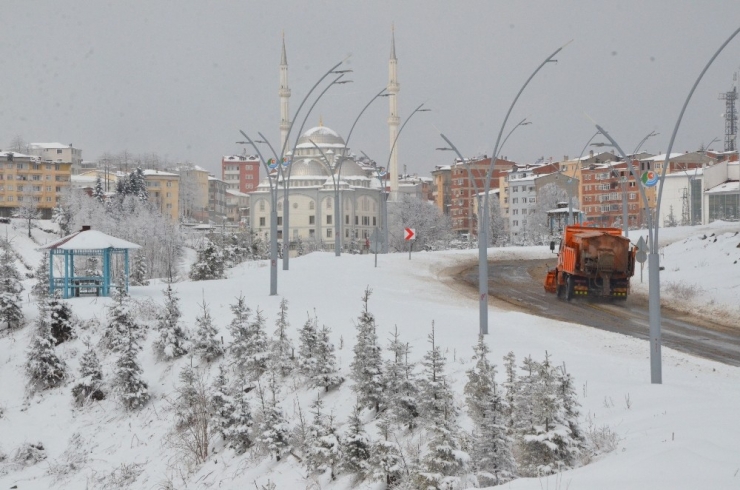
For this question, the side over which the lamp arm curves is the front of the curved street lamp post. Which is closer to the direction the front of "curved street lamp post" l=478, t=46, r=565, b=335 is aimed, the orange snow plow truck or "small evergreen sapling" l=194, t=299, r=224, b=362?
the orange snow plow truck

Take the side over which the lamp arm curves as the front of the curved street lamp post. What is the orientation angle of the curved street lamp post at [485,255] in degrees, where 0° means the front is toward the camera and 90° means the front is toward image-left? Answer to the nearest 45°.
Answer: approximately 270°

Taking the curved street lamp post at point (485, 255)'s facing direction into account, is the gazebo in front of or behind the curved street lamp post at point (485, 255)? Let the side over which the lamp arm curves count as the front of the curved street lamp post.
behind

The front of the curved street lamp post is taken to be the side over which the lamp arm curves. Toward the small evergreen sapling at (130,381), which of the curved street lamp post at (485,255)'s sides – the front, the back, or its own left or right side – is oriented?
back

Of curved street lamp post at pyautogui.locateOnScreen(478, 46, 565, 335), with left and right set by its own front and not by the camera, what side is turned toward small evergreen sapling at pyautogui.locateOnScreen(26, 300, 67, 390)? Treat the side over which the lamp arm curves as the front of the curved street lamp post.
back

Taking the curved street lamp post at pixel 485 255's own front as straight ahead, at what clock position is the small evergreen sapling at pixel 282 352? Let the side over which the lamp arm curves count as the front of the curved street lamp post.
The small evergreen sapling is roughly at 5 o'clock from the curved street lamp post.
